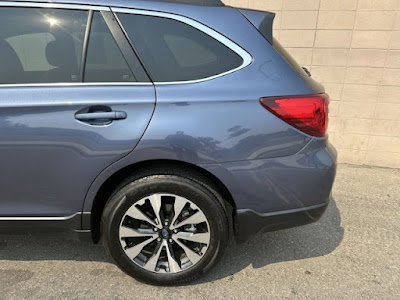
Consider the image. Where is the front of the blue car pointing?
to the viewer's left
